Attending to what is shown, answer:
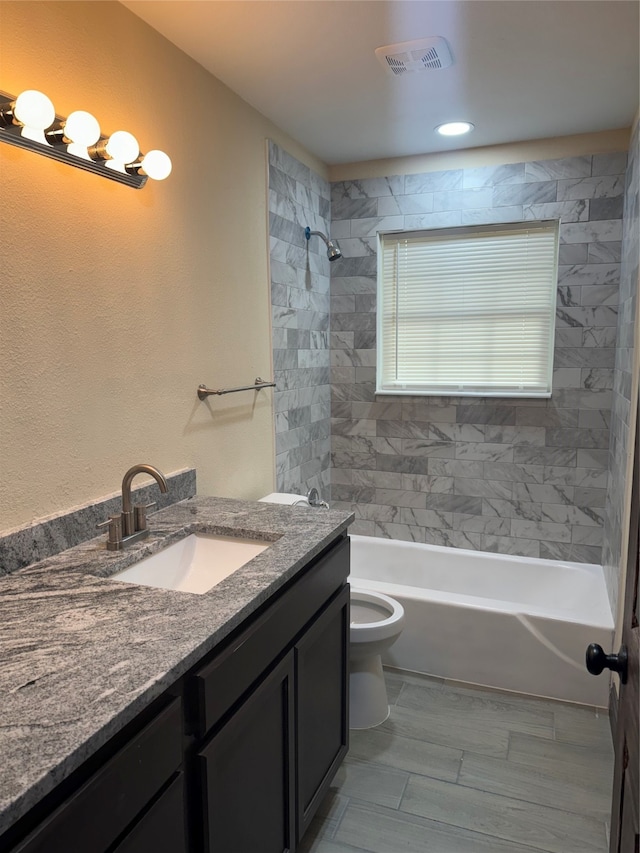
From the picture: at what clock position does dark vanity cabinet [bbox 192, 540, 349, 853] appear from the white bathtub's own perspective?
The dark vanity cabinet is roughly at 1 o'clock from the white bathtub.

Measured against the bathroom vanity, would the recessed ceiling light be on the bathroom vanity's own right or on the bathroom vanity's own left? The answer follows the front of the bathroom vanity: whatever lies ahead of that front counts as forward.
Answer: on the bathroom vanity's own left

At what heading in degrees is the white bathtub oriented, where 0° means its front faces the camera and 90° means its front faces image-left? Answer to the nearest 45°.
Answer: approximately 0°

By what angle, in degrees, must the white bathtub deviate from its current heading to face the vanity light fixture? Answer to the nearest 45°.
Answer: approximately 45° to its right

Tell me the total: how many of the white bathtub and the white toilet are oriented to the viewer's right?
1

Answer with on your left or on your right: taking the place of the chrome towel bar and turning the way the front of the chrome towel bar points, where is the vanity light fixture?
on your right

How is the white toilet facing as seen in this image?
to the viewer's right

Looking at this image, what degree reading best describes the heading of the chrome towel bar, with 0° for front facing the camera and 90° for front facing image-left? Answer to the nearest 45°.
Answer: approximately 315°
